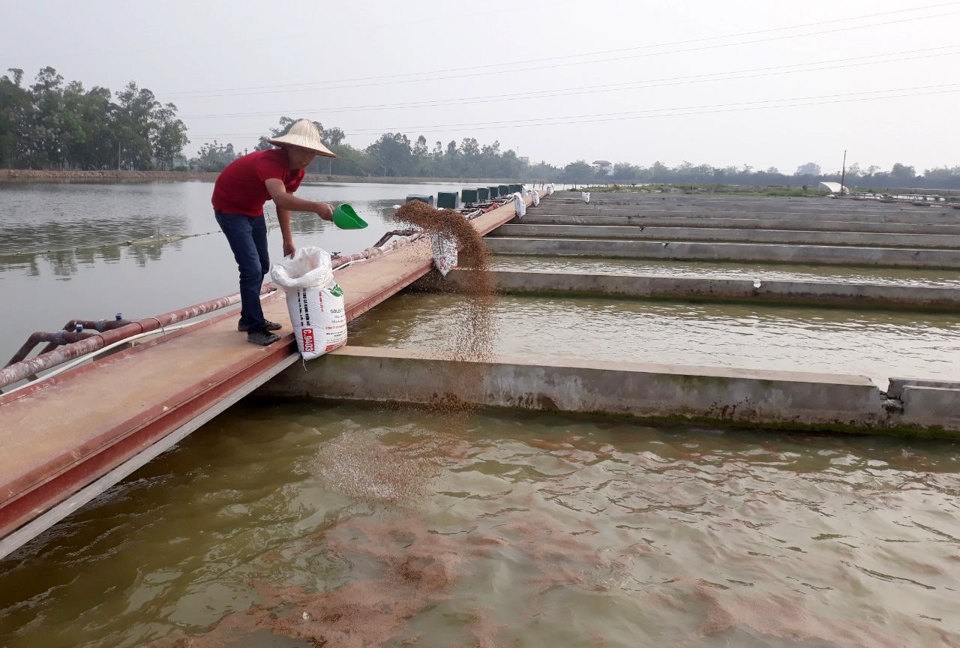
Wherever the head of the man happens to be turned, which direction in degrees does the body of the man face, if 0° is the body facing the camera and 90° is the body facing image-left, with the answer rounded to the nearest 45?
approximately 270°

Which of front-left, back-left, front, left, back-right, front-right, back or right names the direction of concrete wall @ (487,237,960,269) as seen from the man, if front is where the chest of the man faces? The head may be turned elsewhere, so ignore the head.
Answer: front-left

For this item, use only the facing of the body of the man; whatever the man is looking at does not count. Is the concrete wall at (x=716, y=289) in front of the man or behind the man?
in front

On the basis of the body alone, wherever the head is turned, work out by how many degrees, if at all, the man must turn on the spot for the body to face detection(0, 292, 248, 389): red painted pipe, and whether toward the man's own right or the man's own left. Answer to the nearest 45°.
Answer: approximately 180°

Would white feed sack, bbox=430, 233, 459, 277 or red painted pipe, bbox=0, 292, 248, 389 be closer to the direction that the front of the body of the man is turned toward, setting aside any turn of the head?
the white feed sack

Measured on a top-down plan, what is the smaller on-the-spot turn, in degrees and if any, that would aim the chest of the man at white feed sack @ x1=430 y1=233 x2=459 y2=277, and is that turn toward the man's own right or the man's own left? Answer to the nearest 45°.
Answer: approximately 45° to the man's own left

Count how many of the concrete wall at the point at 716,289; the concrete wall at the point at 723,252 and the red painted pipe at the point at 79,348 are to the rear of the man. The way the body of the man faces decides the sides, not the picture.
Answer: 1

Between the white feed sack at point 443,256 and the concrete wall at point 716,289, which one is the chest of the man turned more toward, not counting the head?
the concrete wall
